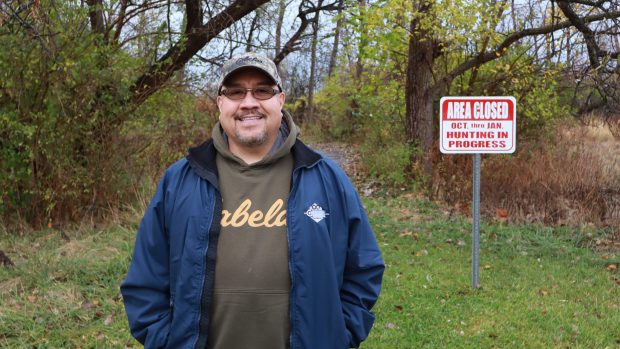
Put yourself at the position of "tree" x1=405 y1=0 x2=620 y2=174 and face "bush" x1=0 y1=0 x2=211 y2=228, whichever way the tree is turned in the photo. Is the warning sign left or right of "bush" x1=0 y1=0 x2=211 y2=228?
left

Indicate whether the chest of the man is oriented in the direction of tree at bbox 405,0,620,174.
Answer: no

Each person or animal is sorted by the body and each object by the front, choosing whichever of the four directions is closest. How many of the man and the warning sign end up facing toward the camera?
2

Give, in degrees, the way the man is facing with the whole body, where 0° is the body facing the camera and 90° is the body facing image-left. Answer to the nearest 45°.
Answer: approximately 0°

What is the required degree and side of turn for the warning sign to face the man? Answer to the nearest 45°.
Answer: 0° — it already faces them

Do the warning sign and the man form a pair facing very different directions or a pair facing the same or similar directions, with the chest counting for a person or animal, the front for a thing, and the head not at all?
same or similar directions

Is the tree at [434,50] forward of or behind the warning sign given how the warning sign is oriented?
behind

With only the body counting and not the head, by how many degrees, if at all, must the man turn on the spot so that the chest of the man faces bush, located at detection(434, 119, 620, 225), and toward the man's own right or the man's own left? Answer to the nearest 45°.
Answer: approximately 135° to the man's own left

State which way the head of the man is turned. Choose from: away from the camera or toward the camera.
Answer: toward the camera

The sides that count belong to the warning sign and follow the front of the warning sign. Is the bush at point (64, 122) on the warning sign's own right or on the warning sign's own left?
on the warning sign's own right

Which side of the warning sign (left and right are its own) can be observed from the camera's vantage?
front

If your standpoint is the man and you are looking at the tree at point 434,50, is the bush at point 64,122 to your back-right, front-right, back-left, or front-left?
front-left

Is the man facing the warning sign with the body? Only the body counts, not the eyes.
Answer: no

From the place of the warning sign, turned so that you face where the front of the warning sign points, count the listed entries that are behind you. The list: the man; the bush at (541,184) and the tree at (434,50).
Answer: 2

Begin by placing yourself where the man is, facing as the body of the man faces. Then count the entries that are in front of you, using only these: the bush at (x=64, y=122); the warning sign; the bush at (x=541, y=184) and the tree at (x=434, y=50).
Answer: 0
